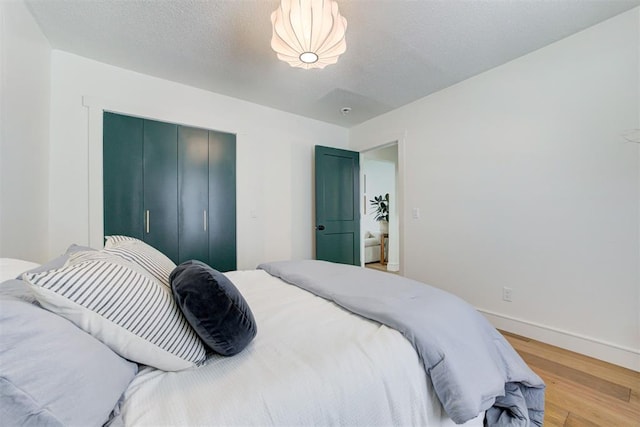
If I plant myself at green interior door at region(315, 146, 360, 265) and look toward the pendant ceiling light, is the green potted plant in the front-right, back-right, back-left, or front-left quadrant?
back-left

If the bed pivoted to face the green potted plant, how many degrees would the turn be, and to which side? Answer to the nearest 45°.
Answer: approximately 45° to its left

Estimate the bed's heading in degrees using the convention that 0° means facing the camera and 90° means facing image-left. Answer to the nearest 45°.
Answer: approximately 270°

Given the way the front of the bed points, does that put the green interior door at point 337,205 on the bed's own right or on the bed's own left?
on the bed's own left
